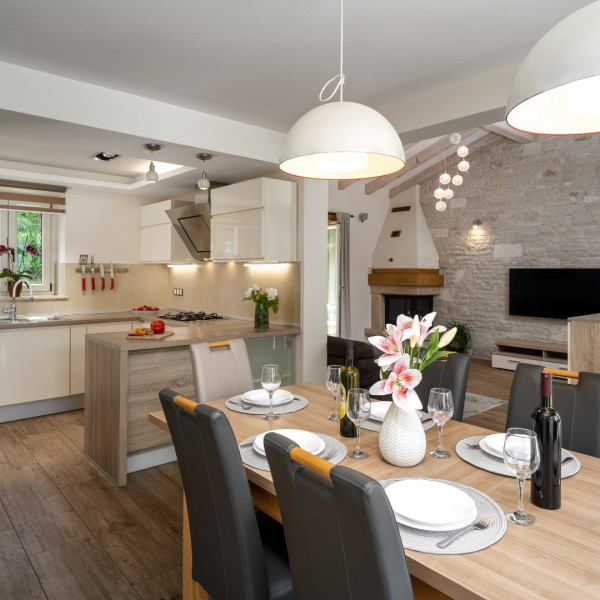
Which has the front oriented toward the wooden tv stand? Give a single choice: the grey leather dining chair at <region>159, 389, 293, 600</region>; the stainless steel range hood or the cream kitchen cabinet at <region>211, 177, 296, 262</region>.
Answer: the grey leather dining chair

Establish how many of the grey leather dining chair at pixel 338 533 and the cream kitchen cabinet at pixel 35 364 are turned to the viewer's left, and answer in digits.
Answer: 0

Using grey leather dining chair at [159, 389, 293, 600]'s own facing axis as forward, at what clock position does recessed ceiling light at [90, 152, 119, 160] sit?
The recessed ceiling light is roughly at 10 o'clock from the grey leather dining chair.

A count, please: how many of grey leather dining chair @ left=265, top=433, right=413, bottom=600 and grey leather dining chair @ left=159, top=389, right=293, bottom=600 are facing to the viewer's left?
0

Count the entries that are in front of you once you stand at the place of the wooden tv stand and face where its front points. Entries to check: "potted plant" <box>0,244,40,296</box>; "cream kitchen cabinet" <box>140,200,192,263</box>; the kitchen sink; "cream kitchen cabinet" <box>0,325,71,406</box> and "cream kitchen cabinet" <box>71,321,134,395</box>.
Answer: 5

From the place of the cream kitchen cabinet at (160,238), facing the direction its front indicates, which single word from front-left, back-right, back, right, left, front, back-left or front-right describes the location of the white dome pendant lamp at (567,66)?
front-left

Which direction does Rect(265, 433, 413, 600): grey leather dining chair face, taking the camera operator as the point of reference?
facing away from the viewer and to the right of the viewer

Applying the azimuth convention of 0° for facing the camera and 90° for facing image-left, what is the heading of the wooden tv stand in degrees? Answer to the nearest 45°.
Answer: approximately 45°

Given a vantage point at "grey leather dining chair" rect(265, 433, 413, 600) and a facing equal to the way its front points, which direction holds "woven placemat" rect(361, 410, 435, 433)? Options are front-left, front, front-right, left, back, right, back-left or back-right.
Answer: front-left

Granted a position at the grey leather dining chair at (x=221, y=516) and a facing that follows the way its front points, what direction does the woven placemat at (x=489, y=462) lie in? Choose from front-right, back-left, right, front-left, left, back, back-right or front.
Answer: front-right

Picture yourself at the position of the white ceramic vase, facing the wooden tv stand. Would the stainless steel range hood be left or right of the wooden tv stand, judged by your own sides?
left

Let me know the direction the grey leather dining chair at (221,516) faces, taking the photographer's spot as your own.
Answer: facing away from the viewer and to the right of the viewer
